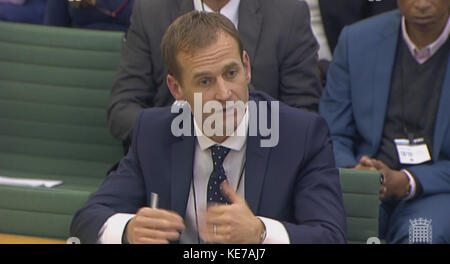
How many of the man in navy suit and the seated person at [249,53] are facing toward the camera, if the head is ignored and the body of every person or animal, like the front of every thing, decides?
2

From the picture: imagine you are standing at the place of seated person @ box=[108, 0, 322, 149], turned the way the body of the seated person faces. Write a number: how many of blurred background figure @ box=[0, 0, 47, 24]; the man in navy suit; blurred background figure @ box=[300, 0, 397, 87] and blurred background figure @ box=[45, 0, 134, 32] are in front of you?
1

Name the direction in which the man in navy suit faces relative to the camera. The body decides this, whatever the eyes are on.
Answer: toward the camera

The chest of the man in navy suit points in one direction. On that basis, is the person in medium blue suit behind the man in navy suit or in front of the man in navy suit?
behind

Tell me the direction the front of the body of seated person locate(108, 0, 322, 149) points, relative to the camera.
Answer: toward the camera

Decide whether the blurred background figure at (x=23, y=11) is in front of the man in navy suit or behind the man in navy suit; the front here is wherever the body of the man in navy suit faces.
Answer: behind

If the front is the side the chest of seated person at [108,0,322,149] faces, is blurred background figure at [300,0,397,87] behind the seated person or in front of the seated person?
behind

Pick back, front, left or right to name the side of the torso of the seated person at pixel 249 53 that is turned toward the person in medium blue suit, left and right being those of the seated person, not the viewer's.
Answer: left

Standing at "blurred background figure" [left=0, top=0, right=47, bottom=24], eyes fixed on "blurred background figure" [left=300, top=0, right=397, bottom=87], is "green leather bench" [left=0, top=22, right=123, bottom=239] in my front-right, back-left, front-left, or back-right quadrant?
front-right

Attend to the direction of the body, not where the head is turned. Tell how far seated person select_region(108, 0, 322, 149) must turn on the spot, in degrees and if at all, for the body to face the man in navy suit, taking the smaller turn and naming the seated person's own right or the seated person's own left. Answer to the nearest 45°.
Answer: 0° — they already face them

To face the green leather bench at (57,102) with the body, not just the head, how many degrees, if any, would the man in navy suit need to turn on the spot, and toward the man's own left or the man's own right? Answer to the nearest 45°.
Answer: approximately 135° to the man's own right

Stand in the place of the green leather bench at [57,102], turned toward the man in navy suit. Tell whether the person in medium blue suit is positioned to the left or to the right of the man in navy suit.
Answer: left
